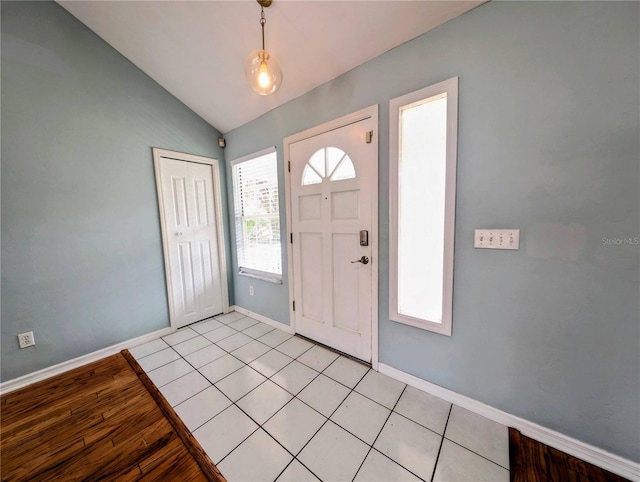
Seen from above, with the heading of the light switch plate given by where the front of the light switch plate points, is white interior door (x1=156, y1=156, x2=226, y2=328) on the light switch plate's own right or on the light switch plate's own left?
on the light switch plate's own right

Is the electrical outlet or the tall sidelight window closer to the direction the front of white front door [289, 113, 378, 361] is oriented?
the electrical outlet

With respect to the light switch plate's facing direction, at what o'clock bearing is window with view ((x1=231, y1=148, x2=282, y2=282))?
The window with view is roughly at 3 o'clock from the light switch plate.

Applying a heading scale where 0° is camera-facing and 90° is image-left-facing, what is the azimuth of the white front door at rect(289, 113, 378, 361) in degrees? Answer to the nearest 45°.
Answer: approximately 45°

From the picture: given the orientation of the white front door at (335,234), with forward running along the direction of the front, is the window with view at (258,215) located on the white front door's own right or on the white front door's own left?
on the white front door's own right

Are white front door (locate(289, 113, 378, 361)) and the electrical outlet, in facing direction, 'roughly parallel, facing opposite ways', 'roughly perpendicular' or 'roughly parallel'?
roughly perpendicular

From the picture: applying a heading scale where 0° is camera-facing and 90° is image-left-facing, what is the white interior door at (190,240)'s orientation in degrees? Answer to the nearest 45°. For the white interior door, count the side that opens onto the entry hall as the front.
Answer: approximately 315°

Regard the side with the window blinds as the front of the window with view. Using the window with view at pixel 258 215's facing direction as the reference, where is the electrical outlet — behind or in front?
in front

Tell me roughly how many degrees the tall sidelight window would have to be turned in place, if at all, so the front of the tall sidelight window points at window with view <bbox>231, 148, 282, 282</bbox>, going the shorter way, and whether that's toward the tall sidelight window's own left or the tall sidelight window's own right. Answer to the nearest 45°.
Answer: approximately 45° to the tall sidelight window's own right
